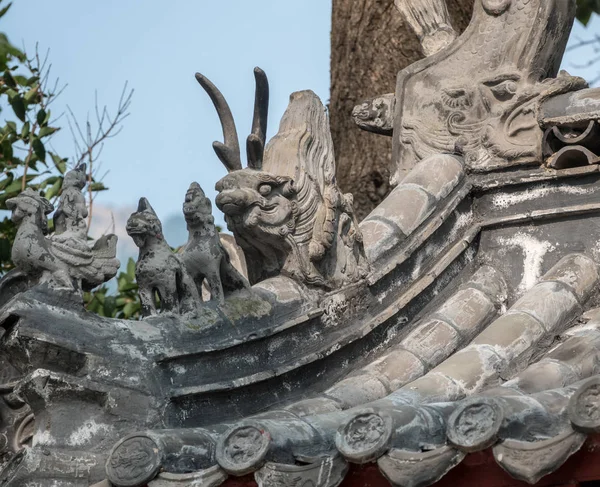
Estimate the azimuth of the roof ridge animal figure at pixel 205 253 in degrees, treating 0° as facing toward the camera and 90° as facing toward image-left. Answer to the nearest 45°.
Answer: approximately 45°

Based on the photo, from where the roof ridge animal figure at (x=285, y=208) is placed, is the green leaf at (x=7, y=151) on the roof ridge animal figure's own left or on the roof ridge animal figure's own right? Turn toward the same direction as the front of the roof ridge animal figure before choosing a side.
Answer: on the roof ridge animal figure's own right

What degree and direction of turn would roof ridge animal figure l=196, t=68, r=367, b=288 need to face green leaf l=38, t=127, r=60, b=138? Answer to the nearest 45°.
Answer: approximately 90° to its right
